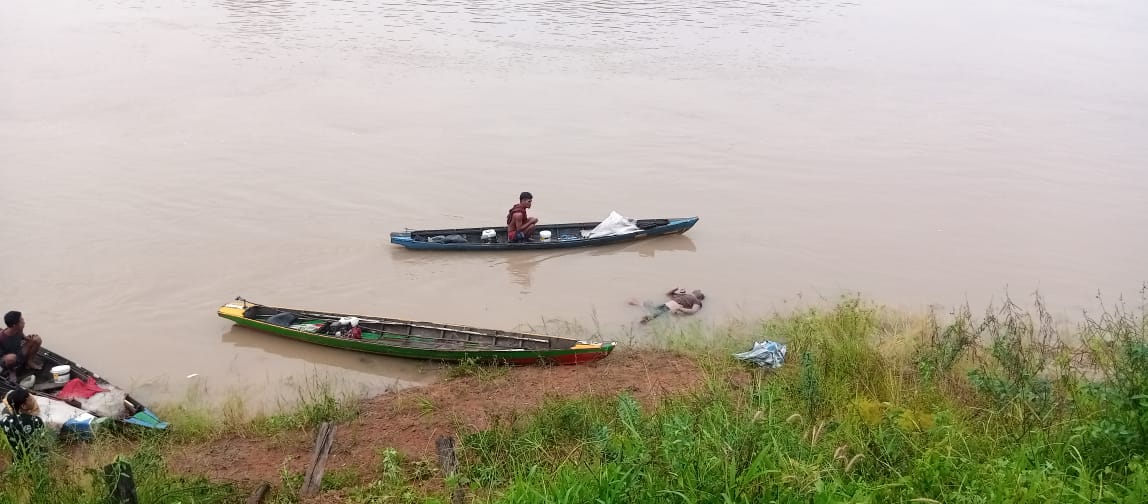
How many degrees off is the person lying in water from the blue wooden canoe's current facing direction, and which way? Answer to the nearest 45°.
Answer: approximately 45° to its right

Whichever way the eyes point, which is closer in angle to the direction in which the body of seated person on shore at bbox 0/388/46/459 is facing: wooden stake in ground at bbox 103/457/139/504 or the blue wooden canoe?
the blue wooden canoe

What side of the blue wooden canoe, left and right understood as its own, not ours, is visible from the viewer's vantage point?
right

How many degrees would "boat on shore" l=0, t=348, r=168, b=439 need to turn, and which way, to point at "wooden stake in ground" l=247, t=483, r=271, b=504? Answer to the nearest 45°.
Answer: approximately 45° to its right

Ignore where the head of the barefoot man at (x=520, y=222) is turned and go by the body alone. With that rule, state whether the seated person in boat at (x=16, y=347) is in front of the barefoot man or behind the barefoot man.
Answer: behind

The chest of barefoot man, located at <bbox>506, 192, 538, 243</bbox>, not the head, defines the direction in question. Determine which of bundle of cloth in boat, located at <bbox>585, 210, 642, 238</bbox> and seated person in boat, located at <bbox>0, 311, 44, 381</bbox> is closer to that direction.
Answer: the bundle of cloth in boat

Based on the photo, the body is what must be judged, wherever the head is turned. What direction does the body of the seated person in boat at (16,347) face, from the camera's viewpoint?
to the viewer's right

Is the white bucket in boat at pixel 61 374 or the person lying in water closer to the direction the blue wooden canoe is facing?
the person lying in water

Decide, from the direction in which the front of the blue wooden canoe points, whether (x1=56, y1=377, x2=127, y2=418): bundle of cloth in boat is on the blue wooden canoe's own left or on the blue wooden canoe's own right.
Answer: on the blue wooden canoe's own right

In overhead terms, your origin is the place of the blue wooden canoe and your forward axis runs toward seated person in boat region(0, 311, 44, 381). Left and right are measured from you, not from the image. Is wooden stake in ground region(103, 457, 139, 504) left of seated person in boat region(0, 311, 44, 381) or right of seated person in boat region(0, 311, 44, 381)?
left
